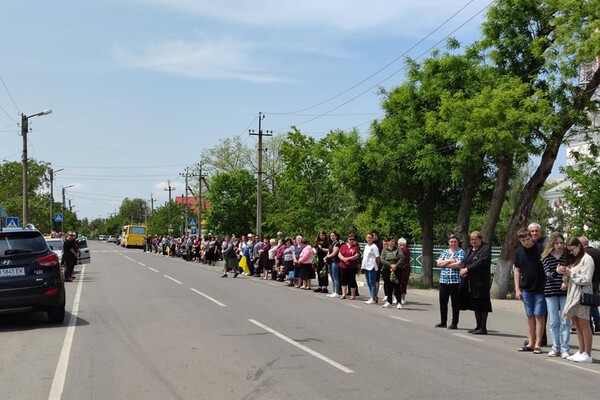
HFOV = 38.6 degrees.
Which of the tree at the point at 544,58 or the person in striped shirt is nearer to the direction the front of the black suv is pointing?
the tree

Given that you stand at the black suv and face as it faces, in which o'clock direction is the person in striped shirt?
The person in striped shirt is roughly at 4 o'clock from the black suv.

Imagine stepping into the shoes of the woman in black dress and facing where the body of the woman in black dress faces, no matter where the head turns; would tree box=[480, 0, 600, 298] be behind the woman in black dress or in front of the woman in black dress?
behind

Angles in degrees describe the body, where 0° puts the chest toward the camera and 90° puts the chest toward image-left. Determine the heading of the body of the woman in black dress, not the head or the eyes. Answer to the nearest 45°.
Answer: approximately 45°

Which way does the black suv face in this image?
away from the camera
